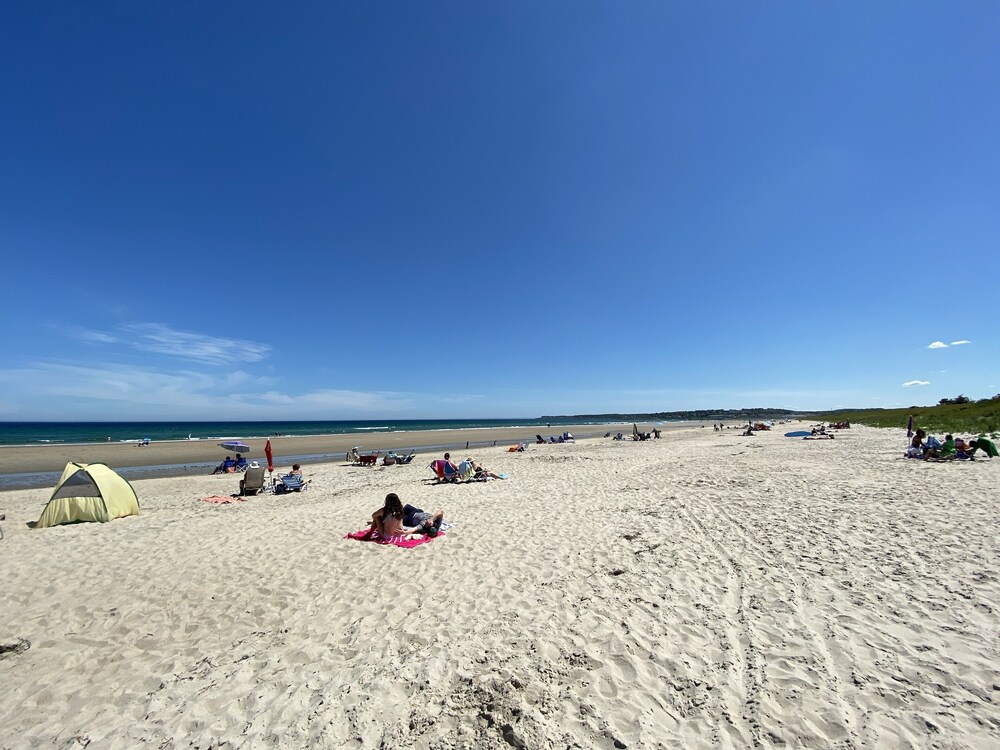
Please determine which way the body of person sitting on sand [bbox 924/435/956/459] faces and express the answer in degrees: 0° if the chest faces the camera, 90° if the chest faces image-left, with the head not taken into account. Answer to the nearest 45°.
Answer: approximately 90°

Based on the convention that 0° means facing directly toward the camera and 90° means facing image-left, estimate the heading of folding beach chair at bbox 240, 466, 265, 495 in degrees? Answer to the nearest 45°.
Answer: approximately 135°

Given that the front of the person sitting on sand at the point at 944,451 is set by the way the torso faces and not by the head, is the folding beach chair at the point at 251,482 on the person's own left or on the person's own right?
on the person's own left

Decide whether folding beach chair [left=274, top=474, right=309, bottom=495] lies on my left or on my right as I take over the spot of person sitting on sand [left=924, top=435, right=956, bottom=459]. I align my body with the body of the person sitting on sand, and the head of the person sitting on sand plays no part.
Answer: on my left

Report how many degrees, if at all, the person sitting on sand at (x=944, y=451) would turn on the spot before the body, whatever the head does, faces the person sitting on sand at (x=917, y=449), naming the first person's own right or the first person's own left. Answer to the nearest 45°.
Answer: approximately 45° to the first person's own right

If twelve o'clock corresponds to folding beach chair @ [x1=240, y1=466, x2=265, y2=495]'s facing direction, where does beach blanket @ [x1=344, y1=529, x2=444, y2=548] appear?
The beach blanket is roughly at 5 o'clock from the folding beach chair.

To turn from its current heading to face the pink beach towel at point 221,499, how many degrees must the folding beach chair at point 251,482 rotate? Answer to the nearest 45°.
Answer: approximately 90° to its left

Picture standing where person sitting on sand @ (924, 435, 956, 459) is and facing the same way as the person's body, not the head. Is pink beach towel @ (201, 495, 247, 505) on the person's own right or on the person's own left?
on the person's own left

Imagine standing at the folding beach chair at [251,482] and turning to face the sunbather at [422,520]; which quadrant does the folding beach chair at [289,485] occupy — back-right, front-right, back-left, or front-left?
front-left

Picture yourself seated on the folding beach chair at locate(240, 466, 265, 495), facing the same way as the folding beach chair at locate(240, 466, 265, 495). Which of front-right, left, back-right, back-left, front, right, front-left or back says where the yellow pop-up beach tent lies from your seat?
left

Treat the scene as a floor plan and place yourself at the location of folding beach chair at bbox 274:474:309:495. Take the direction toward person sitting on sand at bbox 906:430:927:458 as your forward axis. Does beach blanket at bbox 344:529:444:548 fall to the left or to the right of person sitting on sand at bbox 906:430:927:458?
right

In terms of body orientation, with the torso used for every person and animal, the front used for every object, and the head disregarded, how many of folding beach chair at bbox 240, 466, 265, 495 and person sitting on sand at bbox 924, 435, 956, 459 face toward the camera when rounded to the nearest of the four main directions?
0
